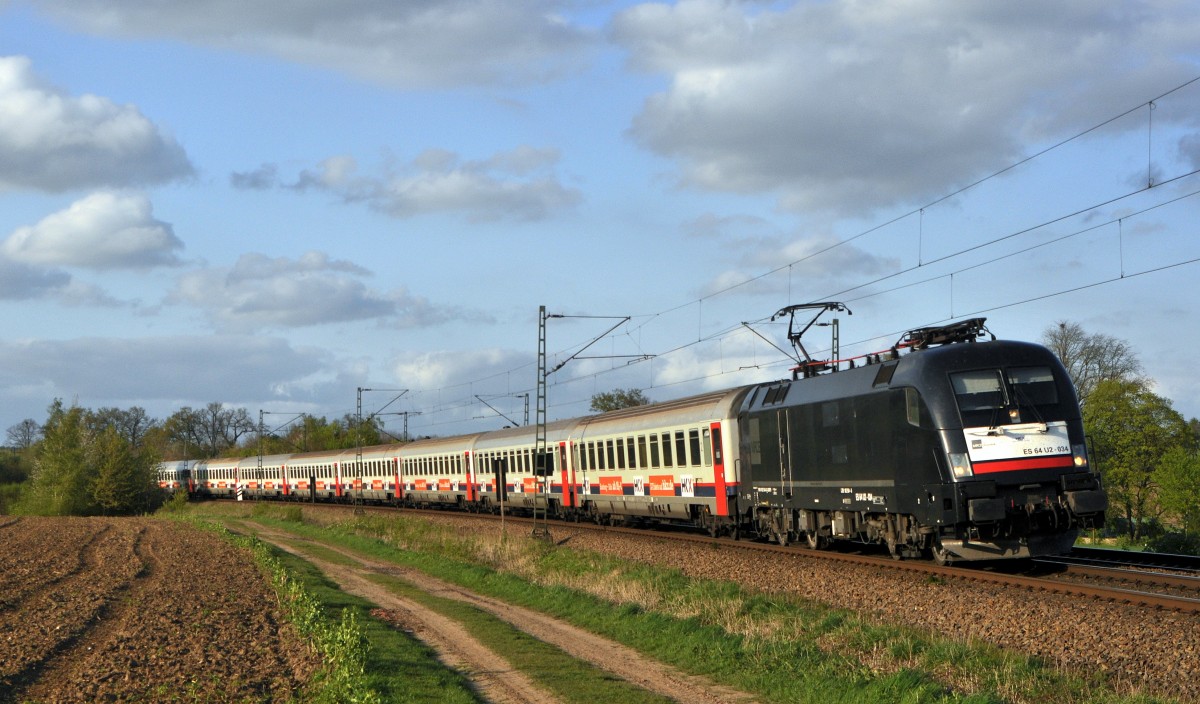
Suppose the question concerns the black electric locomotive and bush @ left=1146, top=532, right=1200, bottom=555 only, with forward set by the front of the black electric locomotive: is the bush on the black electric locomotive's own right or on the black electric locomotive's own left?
on the black electric locomotive's own left

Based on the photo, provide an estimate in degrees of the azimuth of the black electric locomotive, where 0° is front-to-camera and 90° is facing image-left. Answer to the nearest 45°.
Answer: approximately 315°
